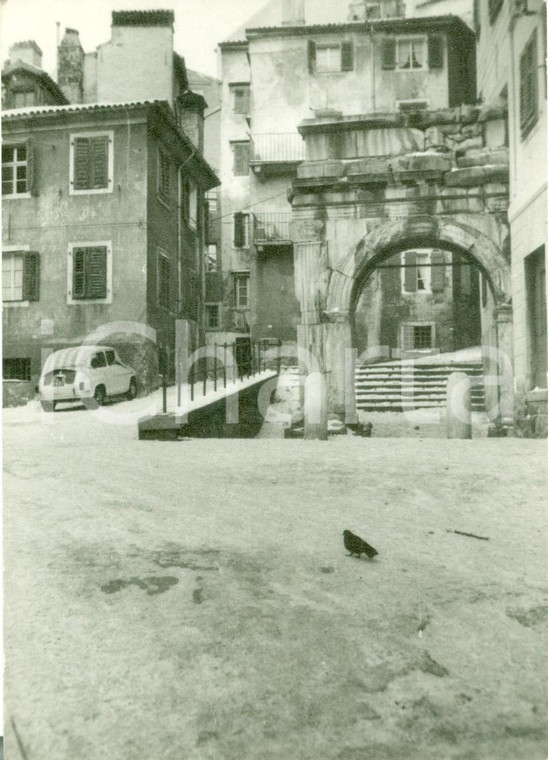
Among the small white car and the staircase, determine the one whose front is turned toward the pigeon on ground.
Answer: the staircase

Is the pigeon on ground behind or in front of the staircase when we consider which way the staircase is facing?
in front

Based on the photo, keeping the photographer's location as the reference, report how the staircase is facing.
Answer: facing the viewer

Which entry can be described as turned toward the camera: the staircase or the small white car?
the staircase

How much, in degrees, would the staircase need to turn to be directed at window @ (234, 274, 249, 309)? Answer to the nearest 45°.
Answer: approximately 135° to its right

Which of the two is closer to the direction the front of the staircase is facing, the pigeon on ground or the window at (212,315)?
the pigeon on ground
